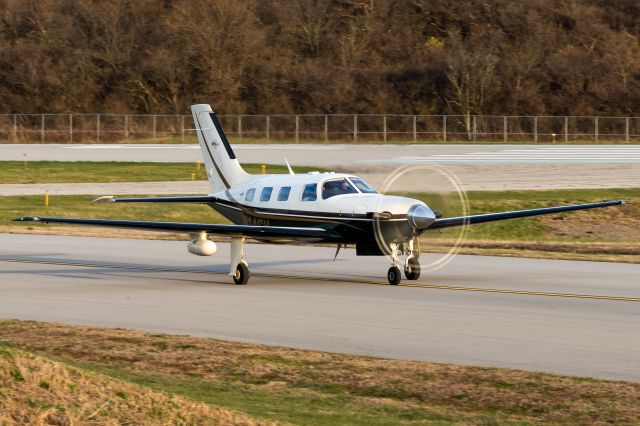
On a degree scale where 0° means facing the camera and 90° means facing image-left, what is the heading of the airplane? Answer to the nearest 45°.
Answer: approximately 315°
